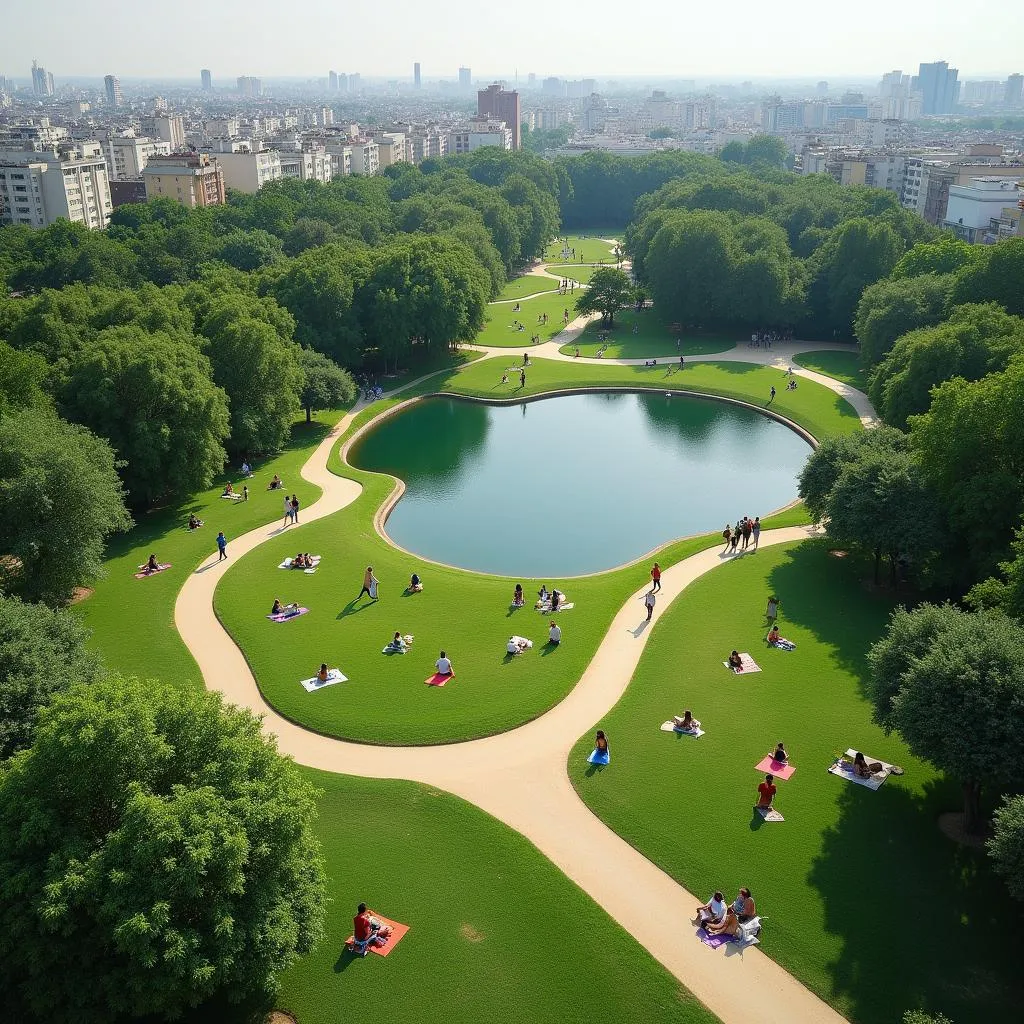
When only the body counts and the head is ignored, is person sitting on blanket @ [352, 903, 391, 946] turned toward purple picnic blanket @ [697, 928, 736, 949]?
yes

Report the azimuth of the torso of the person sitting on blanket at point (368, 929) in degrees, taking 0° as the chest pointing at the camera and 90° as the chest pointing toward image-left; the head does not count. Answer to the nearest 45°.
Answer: approximately 270°

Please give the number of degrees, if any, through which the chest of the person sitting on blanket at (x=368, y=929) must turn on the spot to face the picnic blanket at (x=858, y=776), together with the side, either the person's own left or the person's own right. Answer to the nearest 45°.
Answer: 0° — they already face it

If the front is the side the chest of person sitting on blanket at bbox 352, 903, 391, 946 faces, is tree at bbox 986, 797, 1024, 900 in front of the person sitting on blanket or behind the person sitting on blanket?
in front

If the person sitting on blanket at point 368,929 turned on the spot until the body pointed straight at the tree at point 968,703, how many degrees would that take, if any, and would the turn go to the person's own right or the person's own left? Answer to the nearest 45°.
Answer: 0° — they already face it

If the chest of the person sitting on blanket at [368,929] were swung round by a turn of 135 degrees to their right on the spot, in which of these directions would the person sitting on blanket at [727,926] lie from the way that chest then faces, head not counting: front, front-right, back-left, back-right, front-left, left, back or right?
back-left

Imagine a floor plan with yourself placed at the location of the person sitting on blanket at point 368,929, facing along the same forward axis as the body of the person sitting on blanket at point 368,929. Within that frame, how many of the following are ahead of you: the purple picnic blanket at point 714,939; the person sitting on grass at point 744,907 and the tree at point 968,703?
3

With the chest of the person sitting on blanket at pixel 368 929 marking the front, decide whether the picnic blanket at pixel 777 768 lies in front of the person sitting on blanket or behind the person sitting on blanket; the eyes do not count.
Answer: in front

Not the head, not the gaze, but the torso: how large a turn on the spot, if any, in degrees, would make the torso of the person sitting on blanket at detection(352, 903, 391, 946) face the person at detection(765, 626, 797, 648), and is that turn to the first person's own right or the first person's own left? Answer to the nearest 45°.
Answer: approximately 45° to the first person's own left

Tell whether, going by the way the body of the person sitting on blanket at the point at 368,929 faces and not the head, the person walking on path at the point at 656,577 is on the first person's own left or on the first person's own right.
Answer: on the first person's own left

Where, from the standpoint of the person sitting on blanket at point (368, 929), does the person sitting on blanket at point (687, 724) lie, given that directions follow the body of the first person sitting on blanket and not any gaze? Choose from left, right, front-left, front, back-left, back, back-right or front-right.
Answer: front-left

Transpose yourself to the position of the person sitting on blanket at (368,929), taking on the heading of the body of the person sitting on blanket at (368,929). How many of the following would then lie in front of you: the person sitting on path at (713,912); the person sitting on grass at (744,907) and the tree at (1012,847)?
3

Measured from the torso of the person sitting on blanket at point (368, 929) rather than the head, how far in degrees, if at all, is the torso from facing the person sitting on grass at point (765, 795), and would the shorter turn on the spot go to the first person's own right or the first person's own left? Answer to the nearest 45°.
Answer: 0° — they already face them

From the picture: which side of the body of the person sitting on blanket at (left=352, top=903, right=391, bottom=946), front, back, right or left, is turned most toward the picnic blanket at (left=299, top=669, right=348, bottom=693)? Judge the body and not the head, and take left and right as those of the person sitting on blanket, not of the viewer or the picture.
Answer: left

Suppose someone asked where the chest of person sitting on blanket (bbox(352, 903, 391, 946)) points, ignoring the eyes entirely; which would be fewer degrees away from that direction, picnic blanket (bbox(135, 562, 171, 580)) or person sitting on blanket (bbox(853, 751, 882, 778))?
the person sitting on blanket (bbox(853, 751, 882, 778))
